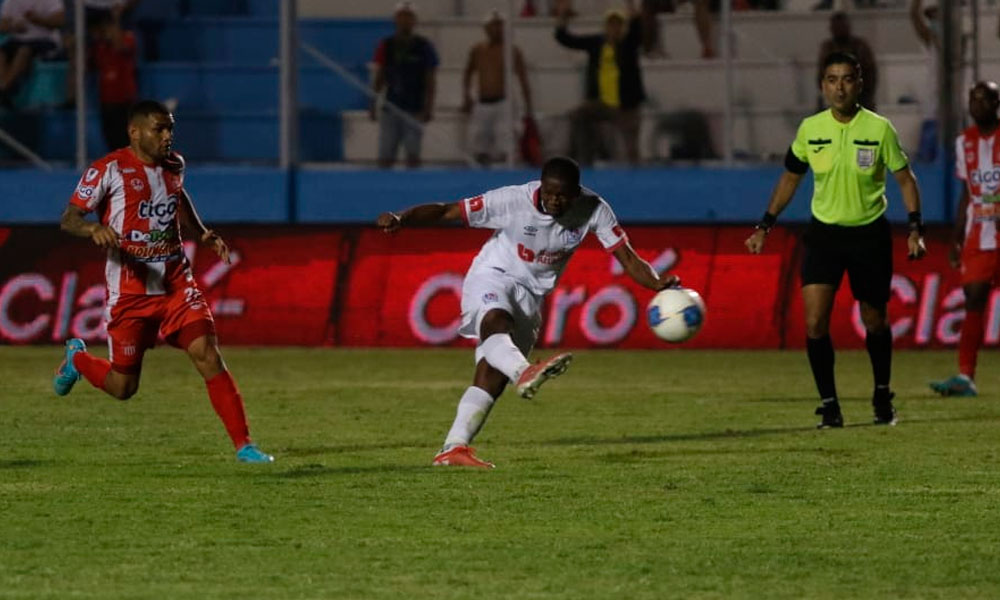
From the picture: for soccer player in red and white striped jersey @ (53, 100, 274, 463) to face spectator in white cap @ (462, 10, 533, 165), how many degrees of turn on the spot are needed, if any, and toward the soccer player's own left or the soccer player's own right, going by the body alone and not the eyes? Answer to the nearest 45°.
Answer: approximately 135° to the soccer player's own left

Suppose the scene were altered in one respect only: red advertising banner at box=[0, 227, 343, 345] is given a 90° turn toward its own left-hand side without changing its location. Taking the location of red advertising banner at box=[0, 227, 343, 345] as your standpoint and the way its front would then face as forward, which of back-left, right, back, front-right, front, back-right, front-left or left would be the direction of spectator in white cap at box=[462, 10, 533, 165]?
front-left

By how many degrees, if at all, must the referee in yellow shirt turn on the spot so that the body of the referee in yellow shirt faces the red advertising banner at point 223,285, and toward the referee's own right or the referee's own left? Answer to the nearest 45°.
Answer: approximately 135° to the referee's own right

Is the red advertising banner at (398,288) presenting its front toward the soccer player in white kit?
yes

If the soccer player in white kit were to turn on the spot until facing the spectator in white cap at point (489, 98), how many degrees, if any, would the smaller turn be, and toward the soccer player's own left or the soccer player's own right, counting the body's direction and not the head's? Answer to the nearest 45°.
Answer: approximately 135° to the soccer player's own left

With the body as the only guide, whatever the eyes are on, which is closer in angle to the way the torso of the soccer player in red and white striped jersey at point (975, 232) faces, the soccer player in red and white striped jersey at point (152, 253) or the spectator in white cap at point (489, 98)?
the soccer player in red and white striped jersey

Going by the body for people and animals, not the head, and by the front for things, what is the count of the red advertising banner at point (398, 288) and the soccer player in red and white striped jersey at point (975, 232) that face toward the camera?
2

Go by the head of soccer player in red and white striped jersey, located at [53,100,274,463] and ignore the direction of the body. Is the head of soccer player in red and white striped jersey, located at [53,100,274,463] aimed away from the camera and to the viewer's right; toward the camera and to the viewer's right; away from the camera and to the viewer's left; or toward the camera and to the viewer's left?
toward the camera and to the viewer's right

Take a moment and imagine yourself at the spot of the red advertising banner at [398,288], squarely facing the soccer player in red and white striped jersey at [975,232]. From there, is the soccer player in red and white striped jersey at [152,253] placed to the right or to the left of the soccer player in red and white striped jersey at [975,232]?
right

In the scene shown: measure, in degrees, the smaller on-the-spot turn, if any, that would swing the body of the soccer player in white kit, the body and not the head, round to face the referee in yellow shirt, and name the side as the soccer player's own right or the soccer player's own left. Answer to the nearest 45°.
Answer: approximately 90° to the soccer player's own left
